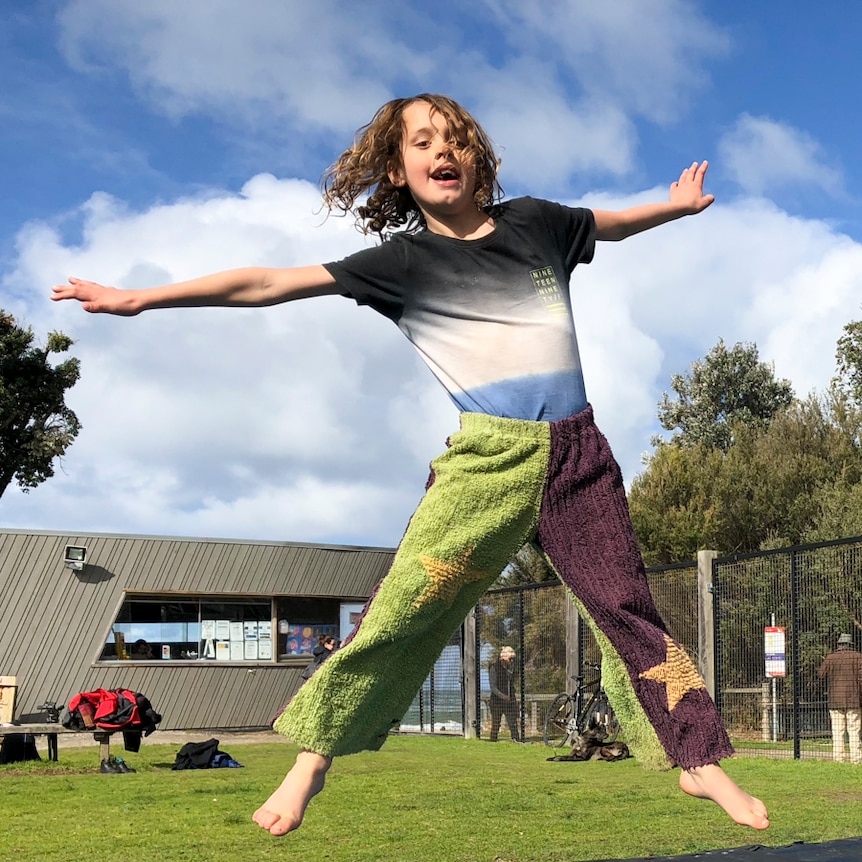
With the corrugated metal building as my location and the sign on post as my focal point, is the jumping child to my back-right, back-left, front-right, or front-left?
front-right

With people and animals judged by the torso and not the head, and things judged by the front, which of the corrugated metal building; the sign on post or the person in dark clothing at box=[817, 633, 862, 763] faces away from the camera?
the person in dark clothing

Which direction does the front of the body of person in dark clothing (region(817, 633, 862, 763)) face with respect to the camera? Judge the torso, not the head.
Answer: away from the camera

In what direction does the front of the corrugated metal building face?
toward the camera

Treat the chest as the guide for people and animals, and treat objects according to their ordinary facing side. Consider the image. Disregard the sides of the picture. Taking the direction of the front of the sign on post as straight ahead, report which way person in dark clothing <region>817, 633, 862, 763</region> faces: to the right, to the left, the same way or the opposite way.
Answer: the opposite way

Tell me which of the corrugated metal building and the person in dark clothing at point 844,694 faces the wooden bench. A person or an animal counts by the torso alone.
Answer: the corrugated metal building

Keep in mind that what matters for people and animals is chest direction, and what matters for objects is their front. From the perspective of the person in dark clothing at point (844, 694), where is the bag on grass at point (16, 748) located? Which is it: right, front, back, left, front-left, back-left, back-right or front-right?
left

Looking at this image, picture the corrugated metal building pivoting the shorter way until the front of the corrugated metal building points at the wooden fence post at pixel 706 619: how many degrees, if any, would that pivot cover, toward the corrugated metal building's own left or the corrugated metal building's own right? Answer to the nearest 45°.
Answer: approximately 45° to the corrugated metal building's own left

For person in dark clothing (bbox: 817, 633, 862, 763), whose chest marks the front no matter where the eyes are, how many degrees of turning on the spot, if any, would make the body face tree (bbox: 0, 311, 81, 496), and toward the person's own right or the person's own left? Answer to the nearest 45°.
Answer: approximately 45° to the person's own left

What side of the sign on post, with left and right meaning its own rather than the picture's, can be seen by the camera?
front
